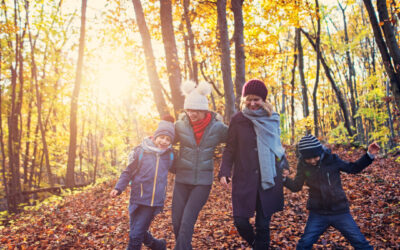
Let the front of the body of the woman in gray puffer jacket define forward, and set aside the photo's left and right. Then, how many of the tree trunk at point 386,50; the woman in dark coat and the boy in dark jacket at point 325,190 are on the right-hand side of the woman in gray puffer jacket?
0

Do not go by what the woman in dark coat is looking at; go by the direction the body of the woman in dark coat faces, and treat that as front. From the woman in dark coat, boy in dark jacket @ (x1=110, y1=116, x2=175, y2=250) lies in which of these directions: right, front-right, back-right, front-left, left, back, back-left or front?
right

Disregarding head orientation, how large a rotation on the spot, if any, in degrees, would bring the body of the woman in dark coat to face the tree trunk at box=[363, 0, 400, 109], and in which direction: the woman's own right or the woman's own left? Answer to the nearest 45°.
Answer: approximately 135° to the woman's own left

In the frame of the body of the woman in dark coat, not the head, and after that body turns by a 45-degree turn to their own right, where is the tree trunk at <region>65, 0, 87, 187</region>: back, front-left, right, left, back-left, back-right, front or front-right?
right

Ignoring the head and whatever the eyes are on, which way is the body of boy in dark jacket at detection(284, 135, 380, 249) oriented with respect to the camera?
toward the camera

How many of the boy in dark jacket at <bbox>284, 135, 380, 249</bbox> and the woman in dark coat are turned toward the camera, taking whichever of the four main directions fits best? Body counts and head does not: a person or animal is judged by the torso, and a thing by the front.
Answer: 2

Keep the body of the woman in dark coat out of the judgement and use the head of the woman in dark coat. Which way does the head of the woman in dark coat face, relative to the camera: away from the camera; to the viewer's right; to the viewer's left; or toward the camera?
toward the camera

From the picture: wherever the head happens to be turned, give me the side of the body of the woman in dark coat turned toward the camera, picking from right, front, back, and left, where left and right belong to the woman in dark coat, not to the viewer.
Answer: front

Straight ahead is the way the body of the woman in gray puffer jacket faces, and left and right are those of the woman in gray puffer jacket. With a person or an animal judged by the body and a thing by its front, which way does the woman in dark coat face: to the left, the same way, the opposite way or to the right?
the same way

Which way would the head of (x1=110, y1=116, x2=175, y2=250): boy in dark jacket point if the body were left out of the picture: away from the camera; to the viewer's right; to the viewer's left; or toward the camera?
toward the camera

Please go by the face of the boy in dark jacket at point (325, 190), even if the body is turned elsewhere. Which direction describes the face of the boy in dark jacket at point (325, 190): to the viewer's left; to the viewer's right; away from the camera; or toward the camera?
toward the camera

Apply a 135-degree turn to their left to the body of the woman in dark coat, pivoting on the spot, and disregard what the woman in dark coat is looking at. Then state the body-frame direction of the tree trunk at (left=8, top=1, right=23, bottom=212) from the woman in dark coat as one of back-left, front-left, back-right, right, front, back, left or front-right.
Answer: left

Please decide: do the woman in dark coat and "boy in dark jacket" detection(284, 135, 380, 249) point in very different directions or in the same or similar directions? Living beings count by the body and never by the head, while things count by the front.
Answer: same or similar directions

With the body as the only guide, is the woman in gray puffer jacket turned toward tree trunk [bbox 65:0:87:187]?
no
